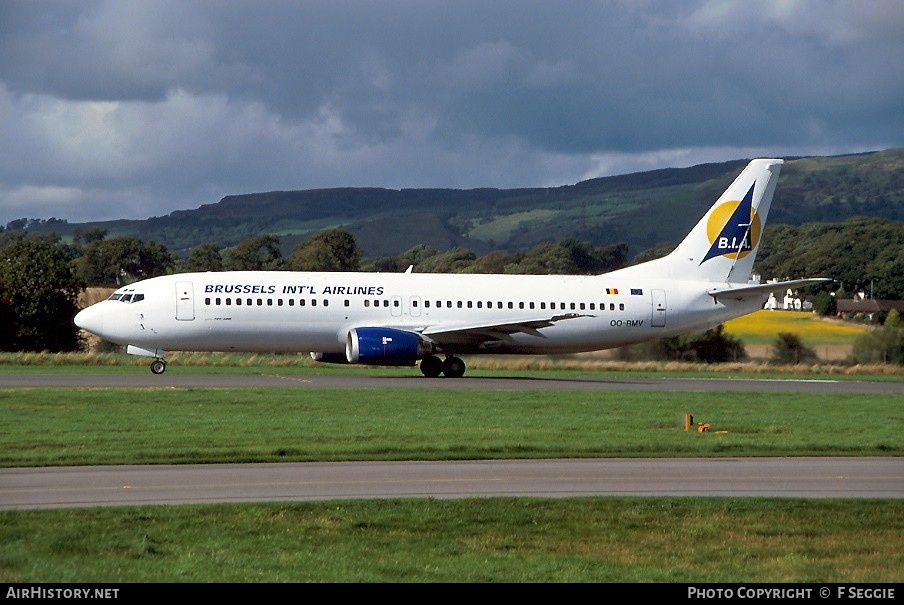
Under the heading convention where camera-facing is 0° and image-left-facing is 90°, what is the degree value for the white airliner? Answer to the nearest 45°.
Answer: approximately 90°
